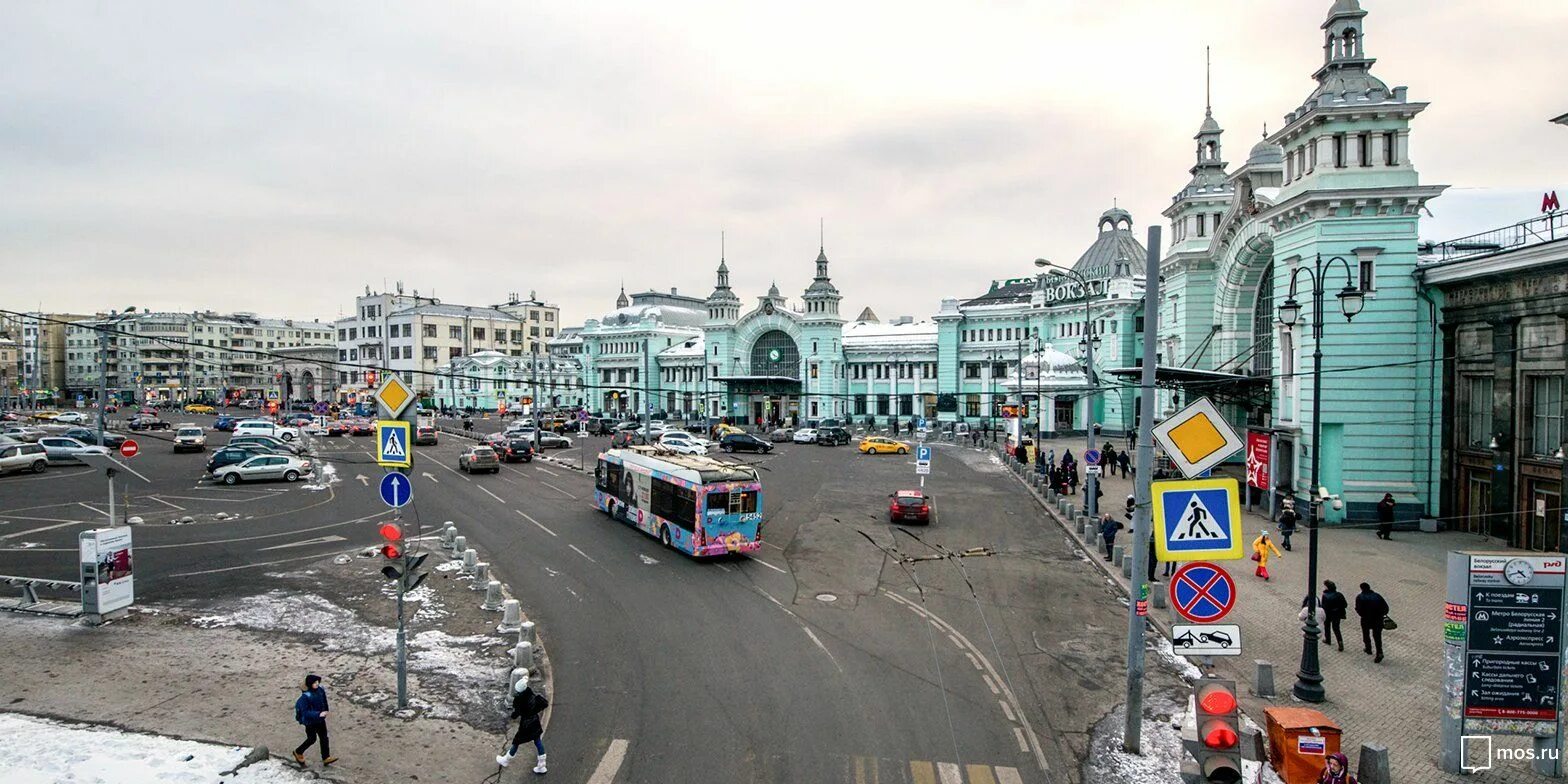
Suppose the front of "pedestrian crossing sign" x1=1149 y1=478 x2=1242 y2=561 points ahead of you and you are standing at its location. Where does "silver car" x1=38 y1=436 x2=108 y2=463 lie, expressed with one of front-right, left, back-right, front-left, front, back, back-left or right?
right

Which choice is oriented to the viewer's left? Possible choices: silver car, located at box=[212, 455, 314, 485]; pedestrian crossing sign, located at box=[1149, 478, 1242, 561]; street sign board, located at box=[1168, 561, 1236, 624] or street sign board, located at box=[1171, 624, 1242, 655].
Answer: the silver car

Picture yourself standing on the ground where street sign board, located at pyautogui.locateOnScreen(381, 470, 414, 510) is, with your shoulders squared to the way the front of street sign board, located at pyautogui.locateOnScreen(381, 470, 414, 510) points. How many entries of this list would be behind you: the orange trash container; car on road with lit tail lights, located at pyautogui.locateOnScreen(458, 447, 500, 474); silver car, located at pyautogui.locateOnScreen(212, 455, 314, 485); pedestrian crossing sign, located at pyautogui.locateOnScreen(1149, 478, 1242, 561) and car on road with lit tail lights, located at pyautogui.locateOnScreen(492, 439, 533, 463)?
3

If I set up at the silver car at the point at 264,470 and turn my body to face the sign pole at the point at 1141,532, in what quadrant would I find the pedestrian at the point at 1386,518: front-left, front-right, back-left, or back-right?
front-left

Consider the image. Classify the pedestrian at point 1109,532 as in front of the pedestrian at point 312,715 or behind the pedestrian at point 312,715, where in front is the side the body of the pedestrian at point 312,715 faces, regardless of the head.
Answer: in front

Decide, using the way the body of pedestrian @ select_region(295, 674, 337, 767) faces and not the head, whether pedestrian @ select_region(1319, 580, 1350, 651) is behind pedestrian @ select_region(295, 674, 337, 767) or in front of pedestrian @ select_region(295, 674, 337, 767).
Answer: in front

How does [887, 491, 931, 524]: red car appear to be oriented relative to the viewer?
away from the camera

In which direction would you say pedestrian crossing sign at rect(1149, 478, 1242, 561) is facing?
toward the camera

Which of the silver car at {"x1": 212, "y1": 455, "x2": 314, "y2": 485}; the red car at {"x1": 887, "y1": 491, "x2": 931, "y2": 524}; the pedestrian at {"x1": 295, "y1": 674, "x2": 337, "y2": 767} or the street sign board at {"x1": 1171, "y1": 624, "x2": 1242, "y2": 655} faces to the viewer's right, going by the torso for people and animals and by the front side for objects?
the pedestrian

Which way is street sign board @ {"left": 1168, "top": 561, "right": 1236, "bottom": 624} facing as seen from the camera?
toward the camera

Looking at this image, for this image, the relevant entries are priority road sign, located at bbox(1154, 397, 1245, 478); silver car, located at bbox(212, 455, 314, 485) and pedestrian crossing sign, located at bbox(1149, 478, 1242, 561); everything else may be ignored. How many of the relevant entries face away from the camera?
0

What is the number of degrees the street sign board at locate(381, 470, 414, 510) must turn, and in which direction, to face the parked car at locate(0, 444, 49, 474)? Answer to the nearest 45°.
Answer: approximately 135° to its right

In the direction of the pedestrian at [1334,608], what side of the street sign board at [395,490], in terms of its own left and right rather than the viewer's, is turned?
left

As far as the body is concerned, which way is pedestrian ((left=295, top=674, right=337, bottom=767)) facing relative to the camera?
to the viewer's right
